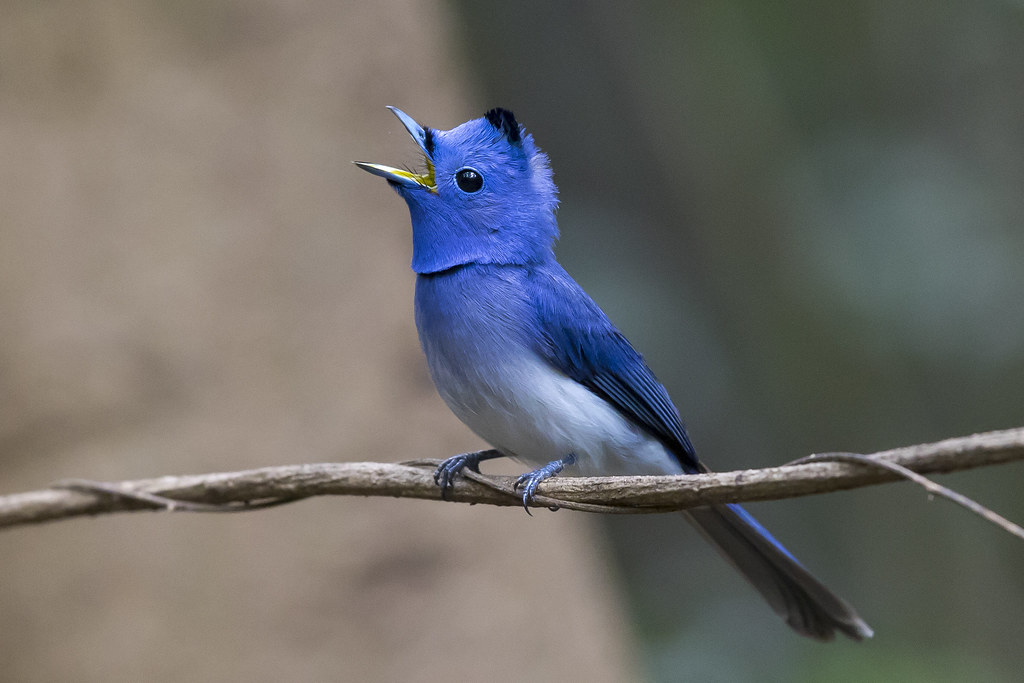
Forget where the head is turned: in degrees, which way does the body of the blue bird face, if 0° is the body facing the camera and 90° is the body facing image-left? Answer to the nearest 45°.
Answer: approximately 90°
